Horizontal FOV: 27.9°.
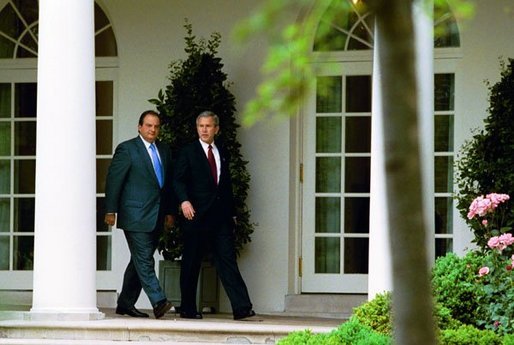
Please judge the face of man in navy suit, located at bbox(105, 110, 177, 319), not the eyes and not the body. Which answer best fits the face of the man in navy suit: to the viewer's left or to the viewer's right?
to the viewer's right

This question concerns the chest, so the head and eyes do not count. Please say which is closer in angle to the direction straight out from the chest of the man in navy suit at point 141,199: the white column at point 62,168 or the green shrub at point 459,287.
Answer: the green shrub

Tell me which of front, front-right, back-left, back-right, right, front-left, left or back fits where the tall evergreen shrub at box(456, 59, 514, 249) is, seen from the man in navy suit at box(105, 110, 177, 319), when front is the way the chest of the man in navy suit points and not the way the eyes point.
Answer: front-left

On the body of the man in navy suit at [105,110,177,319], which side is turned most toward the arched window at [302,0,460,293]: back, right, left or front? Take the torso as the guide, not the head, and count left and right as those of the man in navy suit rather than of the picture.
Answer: left

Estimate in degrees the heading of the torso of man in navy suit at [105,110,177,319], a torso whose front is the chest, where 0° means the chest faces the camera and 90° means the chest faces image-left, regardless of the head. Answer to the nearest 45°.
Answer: approximately 315°

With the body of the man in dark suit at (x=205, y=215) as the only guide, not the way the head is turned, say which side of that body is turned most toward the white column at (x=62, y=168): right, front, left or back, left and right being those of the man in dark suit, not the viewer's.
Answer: right
